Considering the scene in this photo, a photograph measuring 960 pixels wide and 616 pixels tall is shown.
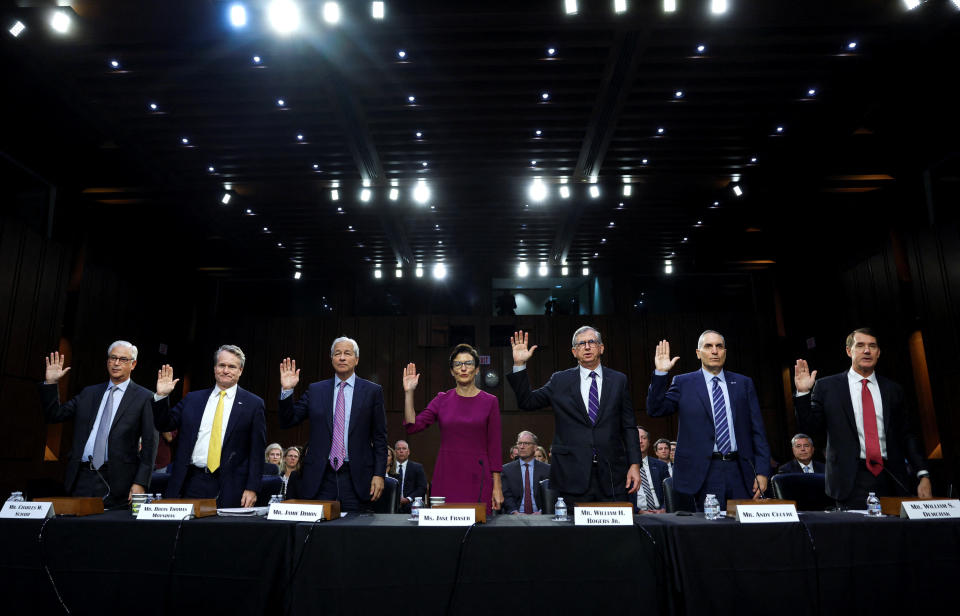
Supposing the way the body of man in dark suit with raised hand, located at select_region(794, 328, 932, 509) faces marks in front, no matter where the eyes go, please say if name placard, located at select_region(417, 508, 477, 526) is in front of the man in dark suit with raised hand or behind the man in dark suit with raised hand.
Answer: in front

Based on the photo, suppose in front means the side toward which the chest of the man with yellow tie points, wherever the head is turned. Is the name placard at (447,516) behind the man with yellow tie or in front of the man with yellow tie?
in front

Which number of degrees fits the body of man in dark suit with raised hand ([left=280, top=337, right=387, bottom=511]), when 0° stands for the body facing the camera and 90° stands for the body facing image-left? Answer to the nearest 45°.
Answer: approximately 0°

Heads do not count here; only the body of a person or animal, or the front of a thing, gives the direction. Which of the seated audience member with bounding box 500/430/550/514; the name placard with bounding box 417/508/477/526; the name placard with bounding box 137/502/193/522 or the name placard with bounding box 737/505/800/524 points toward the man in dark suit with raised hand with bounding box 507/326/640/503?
the seated audience member

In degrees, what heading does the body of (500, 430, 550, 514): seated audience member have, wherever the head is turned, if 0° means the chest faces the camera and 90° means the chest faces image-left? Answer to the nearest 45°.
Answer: approximately 0°

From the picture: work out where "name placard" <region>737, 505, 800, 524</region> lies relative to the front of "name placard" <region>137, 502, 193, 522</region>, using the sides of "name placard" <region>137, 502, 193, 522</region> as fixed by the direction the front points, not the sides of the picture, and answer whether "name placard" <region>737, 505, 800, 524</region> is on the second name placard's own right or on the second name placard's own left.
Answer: on the second name placard's own left
